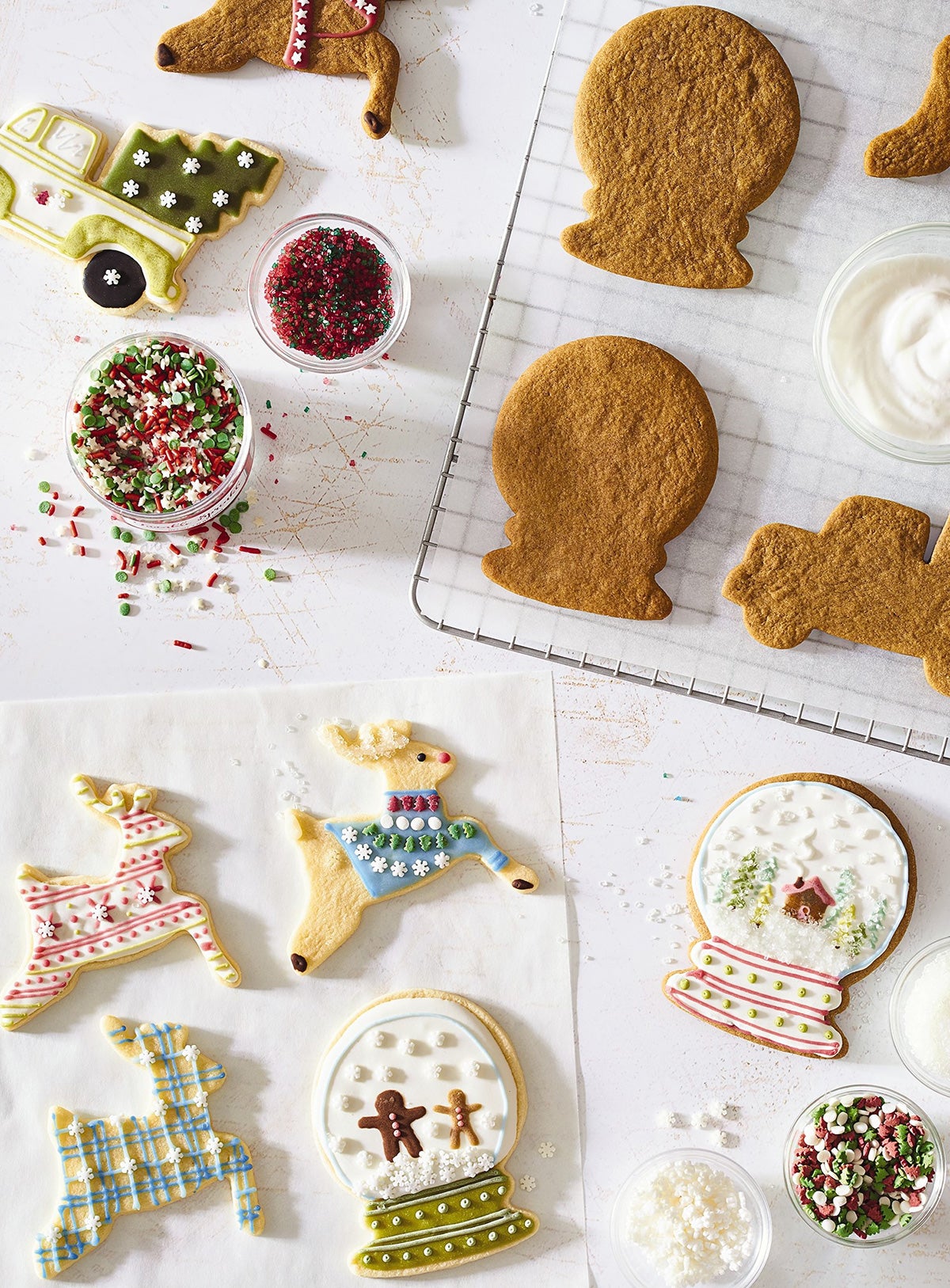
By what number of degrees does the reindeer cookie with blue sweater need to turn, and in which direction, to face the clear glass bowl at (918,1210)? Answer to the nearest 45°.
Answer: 0° — it already faces it

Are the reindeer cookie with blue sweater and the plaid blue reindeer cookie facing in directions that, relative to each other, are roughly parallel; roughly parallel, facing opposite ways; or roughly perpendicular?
roughly parallel

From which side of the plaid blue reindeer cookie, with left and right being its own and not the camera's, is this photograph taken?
right

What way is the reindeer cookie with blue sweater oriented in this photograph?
to the viewer's right

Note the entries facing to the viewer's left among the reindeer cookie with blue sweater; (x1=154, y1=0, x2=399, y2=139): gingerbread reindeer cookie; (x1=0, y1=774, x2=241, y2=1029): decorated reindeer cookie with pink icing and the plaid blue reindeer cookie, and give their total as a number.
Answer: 0

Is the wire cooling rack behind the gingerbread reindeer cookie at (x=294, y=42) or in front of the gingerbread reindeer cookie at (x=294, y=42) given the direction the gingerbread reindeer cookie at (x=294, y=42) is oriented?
in front

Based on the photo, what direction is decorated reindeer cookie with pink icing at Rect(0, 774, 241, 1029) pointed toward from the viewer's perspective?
to the viewer's right
